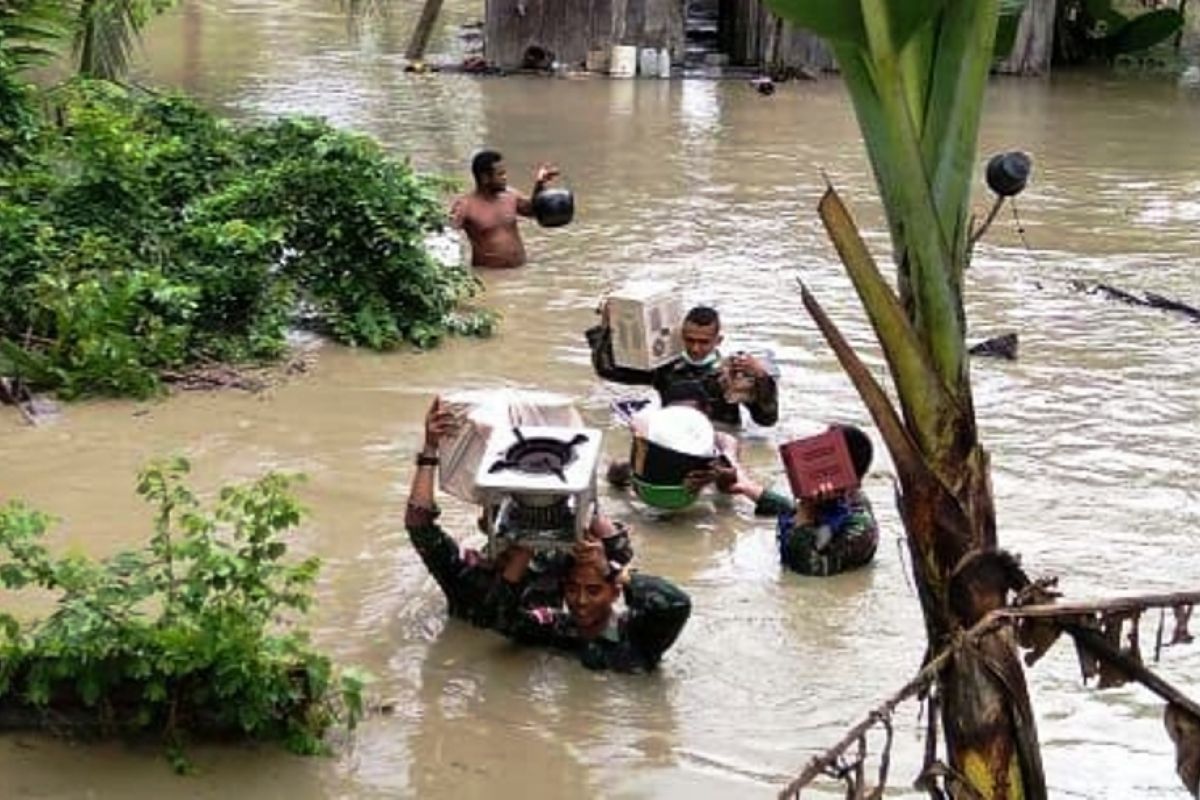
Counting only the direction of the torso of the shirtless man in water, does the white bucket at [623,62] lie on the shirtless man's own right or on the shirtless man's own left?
on the shirtless man's own left

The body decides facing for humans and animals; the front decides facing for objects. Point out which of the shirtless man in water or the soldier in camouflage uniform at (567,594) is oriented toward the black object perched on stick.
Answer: the shirtless man in water

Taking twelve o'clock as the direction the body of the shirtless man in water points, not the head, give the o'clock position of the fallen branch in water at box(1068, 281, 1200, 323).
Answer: The fallen branch in water is roughly at 11 o'clock from the shirtless man in water.

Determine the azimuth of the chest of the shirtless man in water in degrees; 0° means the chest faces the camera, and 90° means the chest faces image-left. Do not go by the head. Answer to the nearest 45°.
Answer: approximately 315°

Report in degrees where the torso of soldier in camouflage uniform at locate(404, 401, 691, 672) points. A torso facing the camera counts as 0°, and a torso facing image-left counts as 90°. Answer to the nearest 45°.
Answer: approximately 0°

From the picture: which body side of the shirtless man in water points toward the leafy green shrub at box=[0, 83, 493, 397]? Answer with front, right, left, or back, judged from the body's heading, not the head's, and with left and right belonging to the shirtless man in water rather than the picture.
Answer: right

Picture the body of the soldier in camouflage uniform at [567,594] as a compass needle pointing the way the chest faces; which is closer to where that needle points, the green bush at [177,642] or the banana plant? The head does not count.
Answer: the banana plant

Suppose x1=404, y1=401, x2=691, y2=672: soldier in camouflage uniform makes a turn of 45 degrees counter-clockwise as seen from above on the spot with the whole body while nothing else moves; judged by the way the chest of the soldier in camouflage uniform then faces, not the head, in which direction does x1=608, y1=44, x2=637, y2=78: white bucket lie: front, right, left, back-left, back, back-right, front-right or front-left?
back-left

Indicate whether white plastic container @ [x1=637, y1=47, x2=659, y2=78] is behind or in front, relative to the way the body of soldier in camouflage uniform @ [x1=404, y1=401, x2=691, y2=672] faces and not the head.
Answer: behind

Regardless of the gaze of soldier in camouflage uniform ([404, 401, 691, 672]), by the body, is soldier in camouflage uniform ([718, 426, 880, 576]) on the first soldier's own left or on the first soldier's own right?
on the first soldier's own left

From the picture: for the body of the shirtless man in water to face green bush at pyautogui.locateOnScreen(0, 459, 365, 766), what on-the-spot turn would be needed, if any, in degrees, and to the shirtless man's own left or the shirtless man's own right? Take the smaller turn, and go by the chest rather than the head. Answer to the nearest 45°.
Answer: approximately 45° to the shirtless man's own right

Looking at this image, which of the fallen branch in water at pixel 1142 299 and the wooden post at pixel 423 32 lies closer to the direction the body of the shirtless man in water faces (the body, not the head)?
the fallen branch in water
